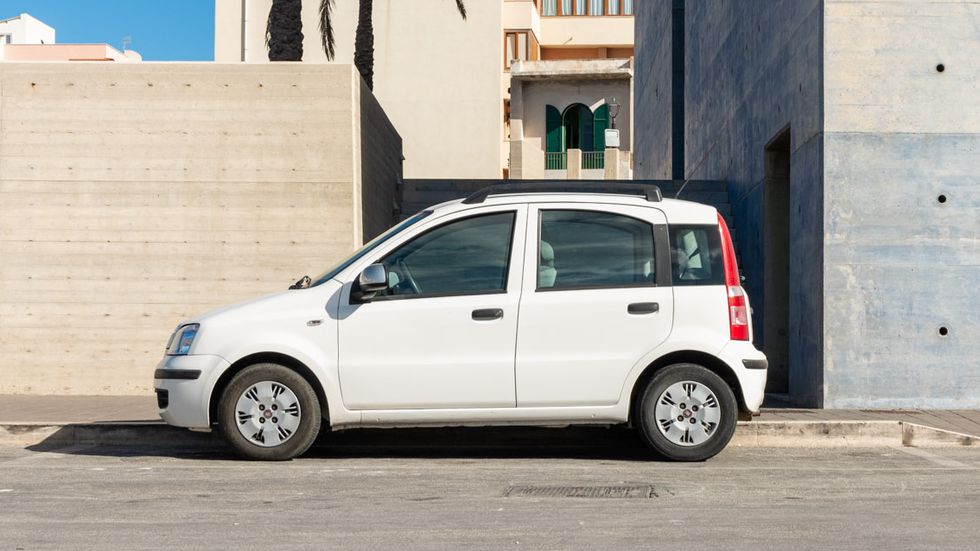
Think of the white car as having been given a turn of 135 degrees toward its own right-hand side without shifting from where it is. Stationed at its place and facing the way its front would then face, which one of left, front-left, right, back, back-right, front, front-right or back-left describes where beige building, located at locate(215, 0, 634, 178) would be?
front-left

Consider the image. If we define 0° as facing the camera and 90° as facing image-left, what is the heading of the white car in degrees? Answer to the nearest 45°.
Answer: approximately 90°

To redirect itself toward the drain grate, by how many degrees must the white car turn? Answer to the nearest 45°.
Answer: approximately 135° to its left
